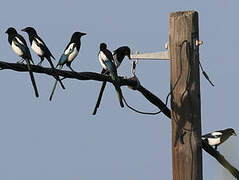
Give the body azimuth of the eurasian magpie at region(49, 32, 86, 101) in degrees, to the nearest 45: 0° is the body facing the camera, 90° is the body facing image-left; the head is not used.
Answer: approximately 270°

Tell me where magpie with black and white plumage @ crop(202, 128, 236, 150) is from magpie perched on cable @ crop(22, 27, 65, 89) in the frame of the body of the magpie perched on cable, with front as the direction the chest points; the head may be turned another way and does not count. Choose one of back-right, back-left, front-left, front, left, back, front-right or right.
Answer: back

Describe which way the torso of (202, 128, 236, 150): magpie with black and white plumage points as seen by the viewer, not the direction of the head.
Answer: to the viewer's right

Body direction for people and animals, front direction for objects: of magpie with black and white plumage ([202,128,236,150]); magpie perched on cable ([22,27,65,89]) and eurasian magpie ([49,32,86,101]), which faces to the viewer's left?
the magpie perched on cable

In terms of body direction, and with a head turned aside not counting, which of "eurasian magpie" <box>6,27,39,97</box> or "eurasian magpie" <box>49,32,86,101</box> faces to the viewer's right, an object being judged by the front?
"eurasian magpie" <box>49,32,86,101</box>

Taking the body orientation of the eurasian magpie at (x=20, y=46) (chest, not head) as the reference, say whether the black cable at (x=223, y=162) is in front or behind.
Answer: behind

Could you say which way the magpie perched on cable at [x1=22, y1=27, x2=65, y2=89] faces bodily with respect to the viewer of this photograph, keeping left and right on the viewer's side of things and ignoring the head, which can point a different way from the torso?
facing to the left of the viewer

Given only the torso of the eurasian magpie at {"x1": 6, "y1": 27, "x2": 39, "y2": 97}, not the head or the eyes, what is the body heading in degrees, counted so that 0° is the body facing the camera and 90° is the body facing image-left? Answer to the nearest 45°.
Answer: approximately 90°
